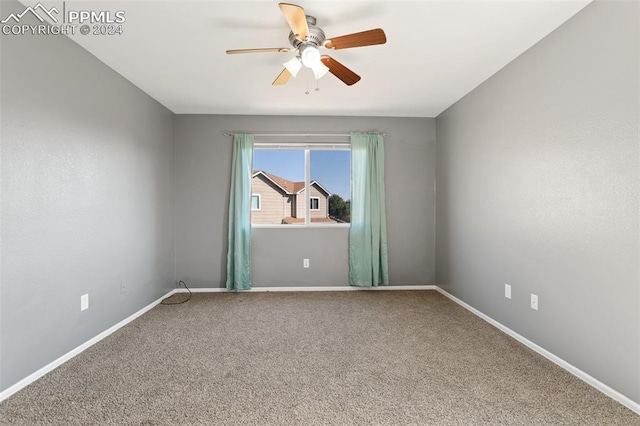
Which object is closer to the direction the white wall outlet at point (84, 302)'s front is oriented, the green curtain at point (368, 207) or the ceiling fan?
the ceiling fan

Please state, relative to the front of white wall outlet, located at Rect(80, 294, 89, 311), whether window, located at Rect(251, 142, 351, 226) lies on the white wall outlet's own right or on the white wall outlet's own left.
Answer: on the white wall outlet's own left

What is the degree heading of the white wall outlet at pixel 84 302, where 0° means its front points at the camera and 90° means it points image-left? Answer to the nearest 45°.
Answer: approximately 315°

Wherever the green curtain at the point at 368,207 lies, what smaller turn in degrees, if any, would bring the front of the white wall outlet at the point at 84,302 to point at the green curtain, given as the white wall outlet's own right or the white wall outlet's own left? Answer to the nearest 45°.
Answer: approximately 45° to the white wall outlet's own left

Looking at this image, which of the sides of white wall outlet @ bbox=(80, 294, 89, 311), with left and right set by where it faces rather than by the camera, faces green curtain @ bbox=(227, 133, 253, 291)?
left

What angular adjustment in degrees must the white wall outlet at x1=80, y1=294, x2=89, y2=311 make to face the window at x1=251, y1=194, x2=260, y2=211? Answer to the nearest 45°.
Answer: approximately 90° to its left

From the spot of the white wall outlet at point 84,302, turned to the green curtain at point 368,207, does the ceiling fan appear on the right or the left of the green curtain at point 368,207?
right
